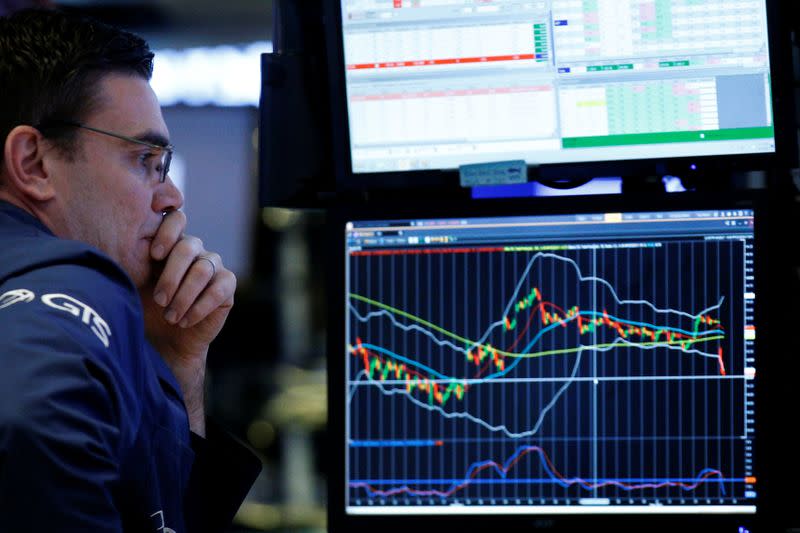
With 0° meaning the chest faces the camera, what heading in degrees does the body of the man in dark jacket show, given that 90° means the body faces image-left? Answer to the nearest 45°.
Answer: approximately 270°

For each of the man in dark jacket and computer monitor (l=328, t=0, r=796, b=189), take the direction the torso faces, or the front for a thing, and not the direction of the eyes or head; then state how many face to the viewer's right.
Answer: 1

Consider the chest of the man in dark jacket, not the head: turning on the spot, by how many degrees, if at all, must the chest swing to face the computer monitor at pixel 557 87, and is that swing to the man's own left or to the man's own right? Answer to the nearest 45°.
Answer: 0° — they already face it

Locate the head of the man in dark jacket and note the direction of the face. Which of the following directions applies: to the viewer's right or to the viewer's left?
to the viewer's right

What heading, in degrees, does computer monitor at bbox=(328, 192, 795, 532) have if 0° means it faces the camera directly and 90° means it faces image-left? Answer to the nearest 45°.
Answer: approximately 0°

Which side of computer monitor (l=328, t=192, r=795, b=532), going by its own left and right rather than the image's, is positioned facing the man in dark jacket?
right

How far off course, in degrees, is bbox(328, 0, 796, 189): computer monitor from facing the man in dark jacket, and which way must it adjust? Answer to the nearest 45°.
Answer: approximately 90° to its right

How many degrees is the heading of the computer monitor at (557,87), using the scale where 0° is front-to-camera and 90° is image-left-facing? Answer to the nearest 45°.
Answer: approximately 0°
